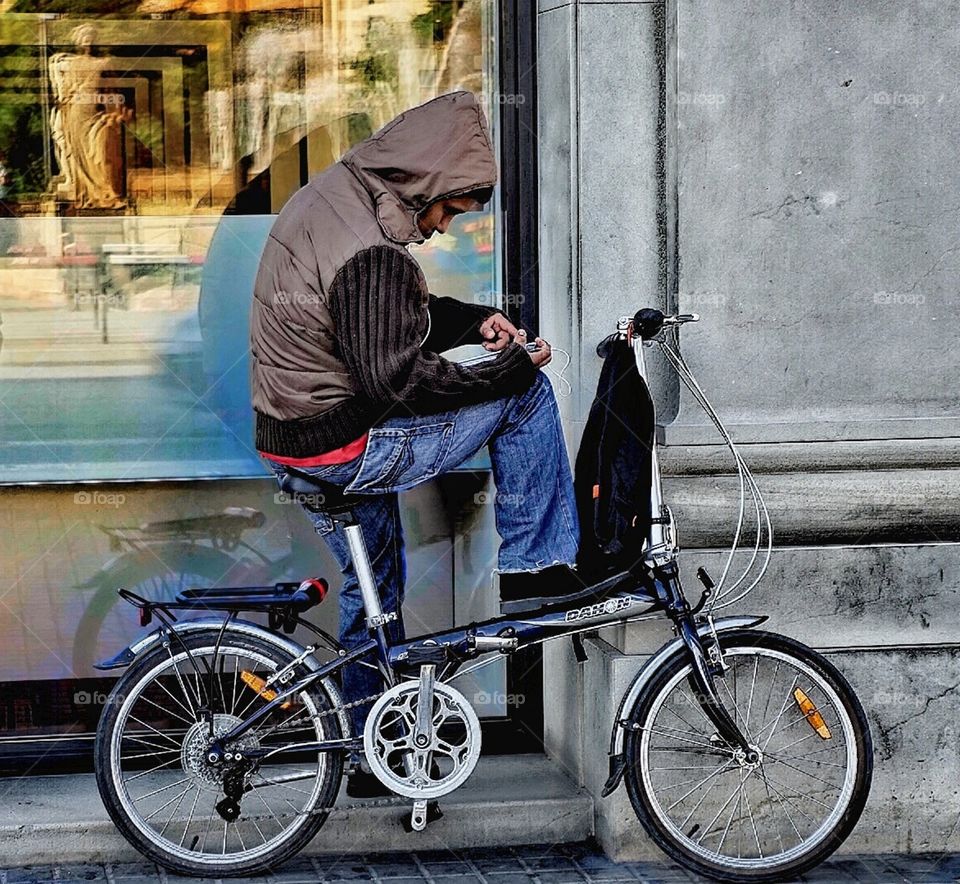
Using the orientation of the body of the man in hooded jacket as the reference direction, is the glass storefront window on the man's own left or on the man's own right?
on the man's own left

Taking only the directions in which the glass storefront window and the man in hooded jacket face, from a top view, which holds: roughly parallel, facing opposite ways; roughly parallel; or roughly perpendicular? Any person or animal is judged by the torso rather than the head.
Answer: roughly perpendicular

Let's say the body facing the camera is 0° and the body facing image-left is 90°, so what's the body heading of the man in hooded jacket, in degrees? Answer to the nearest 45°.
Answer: approximately 270°

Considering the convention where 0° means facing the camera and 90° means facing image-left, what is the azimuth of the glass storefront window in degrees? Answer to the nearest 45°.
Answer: approximately 0°

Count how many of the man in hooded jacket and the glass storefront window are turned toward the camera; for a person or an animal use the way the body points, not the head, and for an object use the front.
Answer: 1

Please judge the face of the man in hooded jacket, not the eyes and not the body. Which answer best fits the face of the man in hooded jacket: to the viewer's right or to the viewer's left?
to the viewer's right
